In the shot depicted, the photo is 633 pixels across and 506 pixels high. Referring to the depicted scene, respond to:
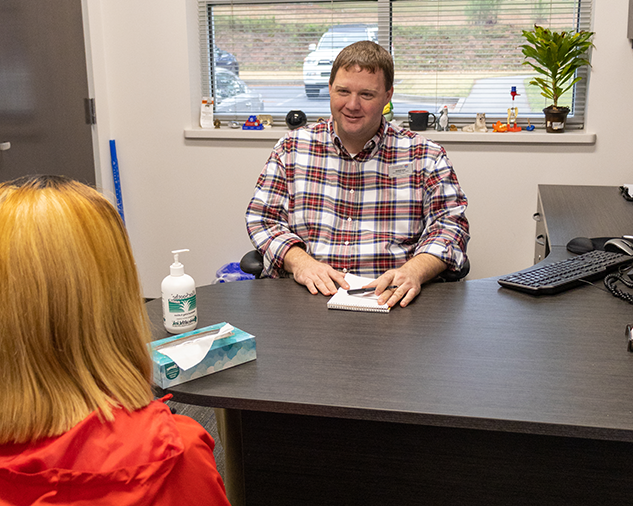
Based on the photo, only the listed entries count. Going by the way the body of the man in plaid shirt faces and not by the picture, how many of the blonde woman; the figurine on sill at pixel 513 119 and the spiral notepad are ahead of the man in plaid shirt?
2

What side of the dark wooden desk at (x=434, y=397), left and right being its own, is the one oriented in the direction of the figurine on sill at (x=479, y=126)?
front

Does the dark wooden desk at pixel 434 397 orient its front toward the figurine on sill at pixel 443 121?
yes

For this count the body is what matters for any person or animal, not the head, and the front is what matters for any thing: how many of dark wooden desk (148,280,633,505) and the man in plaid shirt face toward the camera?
1

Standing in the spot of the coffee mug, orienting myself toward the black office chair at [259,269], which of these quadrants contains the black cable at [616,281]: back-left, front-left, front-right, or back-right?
front-left

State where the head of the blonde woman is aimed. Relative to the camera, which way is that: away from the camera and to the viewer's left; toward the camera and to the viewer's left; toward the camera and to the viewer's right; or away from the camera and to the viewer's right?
away from the camera and to the viewer's right

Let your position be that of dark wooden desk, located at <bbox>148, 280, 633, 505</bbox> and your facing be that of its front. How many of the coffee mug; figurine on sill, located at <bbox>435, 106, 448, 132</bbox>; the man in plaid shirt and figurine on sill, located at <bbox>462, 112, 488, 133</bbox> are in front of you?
4

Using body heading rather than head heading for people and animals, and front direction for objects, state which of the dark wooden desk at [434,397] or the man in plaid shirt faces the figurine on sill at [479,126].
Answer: the dark wooden desk

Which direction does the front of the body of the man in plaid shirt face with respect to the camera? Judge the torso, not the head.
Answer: toward the camera

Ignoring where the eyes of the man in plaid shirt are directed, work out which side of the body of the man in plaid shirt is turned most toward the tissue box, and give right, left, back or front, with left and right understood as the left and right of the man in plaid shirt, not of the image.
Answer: front

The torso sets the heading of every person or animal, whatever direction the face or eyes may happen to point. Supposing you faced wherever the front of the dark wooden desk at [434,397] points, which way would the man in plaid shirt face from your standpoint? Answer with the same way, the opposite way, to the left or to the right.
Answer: the opposite way

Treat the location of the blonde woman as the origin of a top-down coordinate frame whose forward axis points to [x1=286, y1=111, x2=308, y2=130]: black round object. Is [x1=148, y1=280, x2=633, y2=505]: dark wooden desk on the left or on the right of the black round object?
right

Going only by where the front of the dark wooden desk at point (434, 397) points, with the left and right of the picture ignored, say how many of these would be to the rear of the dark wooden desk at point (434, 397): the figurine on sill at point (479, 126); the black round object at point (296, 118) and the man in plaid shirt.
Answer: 0

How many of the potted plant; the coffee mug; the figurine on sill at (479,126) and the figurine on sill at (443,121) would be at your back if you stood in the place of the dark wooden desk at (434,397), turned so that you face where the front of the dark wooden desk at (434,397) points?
0

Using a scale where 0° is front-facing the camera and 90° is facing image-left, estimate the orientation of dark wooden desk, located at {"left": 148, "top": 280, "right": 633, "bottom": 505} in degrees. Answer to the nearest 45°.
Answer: approximately 180°

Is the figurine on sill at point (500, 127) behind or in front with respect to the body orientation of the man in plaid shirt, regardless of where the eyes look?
behind

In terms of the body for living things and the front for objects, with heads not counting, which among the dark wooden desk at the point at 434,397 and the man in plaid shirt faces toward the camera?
the man in plaid shirt

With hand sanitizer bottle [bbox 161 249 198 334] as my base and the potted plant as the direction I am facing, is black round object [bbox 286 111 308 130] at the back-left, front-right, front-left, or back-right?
front-left

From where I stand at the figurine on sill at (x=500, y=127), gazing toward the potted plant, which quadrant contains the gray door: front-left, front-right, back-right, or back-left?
back-right
